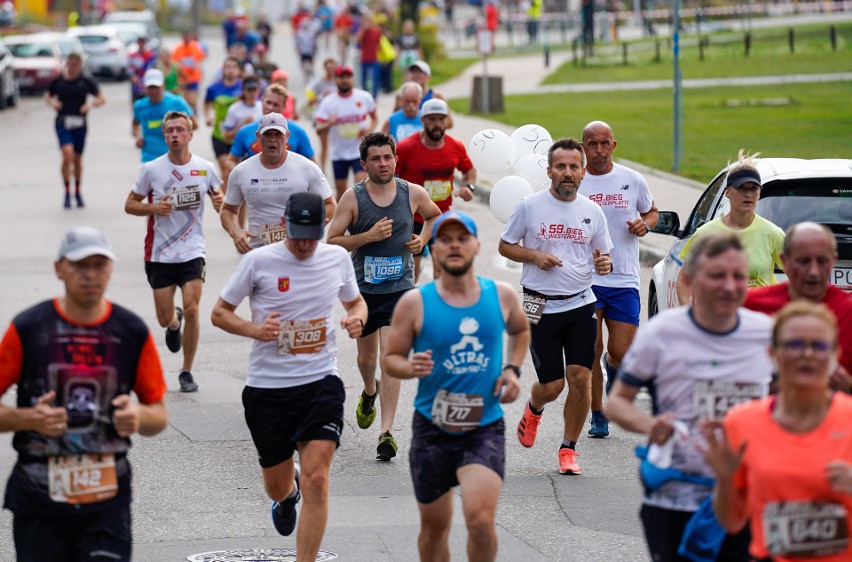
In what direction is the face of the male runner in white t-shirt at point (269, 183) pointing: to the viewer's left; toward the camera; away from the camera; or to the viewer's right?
toward the camera

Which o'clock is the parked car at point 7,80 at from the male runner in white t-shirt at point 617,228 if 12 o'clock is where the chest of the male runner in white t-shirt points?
The parked car is roughly at 5 o'clock from the male runner in white t-shirt.

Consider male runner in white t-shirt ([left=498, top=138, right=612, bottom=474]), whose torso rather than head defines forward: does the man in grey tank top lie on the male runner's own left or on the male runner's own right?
on the male runner's own right

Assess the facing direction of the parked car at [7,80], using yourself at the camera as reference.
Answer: facing the viewer and to the right of the viewer

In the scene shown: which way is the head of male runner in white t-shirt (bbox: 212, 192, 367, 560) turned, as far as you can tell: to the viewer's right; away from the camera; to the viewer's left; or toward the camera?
toward the camera

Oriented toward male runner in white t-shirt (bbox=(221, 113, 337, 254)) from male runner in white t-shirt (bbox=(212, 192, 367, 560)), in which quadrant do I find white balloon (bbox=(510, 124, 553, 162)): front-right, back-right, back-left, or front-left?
front-right

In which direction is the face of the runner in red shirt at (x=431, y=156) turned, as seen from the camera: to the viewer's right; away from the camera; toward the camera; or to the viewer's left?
toward the camera

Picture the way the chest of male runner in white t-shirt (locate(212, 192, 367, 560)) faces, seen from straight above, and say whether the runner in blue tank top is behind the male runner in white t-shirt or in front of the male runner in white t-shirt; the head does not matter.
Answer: in front

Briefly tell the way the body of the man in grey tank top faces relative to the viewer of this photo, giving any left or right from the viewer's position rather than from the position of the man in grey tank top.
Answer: facing the viewer

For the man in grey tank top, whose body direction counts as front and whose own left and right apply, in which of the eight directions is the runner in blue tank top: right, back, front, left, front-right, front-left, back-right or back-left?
front

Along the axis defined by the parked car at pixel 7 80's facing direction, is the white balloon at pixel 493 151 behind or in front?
in front

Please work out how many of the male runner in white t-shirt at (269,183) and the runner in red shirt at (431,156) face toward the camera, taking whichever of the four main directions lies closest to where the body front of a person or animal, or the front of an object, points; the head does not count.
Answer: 2

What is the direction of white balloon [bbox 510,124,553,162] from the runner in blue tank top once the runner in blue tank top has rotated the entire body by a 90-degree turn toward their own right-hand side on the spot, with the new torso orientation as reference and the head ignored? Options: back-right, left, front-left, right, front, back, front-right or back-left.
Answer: right

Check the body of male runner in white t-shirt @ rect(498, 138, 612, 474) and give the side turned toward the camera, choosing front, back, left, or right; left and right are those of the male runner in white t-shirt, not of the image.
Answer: front

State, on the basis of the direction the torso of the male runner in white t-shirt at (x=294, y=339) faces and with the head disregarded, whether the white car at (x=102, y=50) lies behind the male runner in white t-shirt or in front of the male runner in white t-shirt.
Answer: behind

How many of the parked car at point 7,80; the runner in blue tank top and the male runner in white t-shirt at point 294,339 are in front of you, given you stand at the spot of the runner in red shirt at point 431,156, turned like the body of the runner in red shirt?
2
